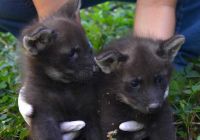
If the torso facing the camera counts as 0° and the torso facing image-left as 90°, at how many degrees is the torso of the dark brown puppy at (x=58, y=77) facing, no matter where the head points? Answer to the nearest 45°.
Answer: approximately 315°

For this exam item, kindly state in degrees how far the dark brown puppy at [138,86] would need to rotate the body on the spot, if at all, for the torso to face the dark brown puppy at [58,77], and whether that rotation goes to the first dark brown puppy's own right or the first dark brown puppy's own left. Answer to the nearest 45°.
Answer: approximately 135° to the first dark brown puppy's own right
